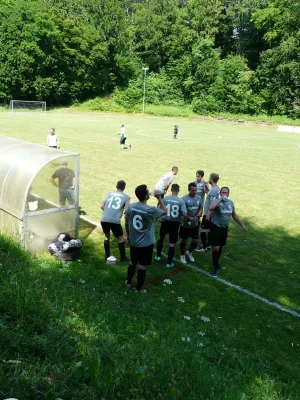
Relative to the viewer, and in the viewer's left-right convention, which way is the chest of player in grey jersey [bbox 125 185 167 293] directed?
facing away from the viewer and to the right of the viewer

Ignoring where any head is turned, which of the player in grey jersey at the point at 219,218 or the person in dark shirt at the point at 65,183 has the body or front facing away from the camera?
the person in dark shirt

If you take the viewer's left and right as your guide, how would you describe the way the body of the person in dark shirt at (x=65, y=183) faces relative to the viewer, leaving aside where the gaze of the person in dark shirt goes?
facing away from the viewer

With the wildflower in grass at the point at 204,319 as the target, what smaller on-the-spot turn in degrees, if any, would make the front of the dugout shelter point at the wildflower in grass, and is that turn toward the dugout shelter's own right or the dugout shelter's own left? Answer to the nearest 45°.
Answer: approximately 90° to the dugout shelter's own right

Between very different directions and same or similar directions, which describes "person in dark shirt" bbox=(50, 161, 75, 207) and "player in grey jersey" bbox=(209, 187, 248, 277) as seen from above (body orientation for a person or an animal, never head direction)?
very different directions

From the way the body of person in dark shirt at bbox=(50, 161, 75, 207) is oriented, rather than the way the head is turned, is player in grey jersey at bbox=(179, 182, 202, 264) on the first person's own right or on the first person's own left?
on the first person's own right

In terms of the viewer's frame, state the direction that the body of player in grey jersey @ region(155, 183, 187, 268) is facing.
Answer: away from the camera

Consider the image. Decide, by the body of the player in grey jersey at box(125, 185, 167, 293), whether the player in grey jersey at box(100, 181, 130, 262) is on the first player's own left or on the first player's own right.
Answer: on the first player's own left

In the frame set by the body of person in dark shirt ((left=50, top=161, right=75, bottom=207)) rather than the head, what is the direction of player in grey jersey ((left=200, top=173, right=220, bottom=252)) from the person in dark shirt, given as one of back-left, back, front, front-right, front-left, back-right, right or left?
right

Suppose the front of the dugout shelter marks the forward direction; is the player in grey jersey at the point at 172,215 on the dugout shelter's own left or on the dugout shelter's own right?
on the dugout shelter's own right
